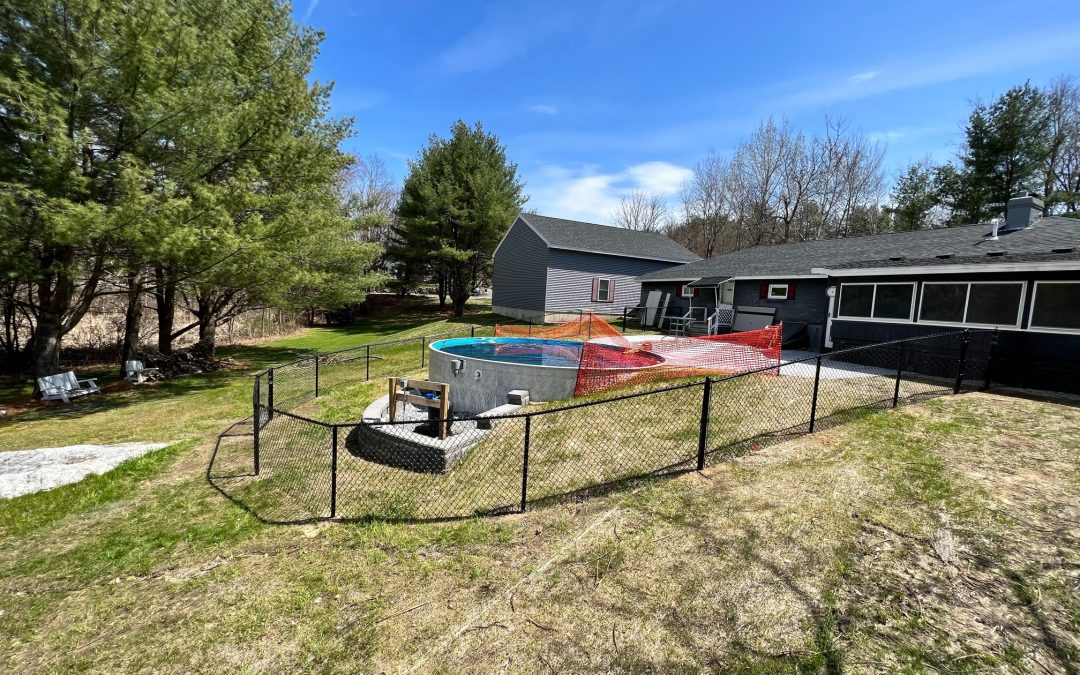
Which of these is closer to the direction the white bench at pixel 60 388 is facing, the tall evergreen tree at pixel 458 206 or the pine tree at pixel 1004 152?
the pine tree

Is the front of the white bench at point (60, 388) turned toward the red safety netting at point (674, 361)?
yes

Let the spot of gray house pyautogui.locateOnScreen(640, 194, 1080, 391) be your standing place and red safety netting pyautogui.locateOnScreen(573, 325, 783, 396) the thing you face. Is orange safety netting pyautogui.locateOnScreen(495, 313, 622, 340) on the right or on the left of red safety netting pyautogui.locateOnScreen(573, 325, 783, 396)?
right

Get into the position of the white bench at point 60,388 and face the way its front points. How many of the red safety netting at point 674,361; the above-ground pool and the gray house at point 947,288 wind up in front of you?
3

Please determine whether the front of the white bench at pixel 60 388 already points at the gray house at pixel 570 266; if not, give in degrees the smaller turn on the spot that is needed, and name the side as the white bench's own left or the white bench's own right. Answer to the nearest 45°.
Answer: approximately 45° to the white bench's own left

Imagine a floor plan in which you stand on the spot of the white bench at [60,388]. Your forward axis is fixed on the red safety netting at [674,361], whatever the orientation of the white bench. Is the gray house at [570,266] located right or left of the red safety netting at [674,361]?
left

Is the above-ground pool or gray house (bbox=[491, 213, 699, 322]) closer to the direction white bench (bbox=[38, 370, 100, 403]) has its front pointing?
the above-ground pool

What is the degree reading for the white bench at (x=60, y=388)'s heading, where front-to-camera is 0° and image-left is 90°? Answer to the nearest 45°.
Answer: approximately 315°

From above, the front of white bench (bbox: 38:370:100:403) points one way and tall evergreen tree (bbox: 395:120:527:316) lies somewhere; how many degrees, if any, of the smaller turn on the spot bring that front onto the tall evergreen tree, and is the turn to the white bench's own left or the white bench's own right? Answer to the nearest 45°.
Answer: approximately 90° to the white bench's own left

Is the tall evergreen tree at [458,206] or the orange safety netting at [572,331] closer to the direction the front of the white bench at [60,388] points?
the orange safety netting
